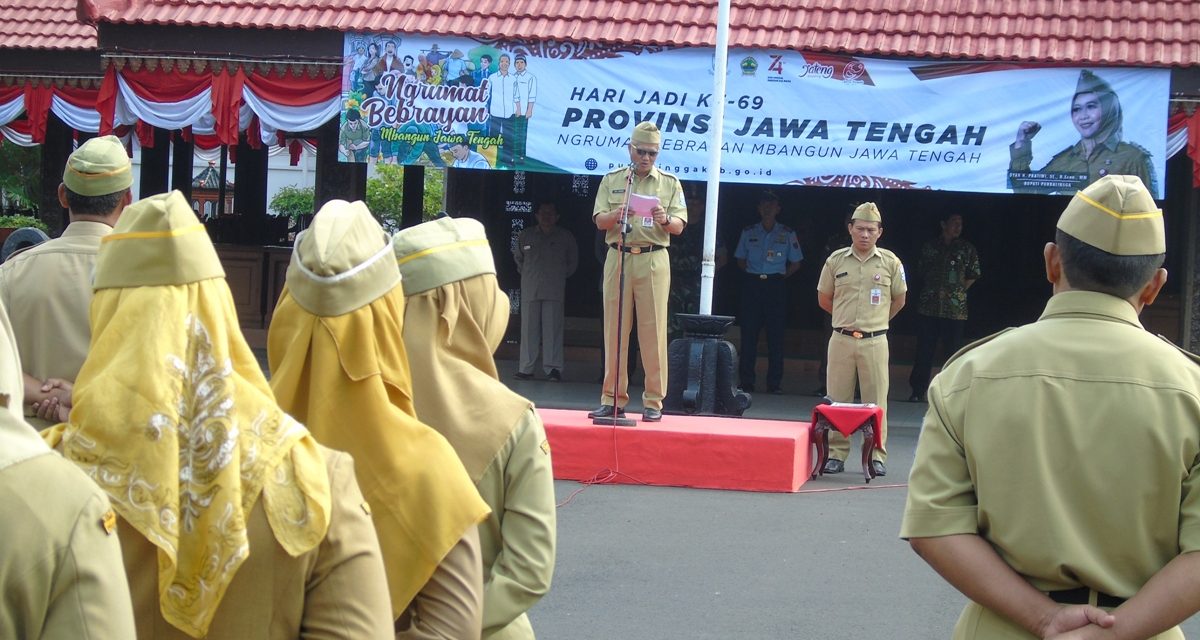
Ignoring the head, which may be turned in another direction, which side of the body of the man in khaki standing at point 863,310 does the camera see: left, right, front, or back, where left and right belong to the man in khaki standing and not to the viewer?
front

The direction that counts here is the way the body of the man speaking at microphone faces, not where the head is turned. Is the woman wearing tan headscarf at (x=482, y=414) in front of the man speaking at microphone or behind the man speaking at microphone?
in front

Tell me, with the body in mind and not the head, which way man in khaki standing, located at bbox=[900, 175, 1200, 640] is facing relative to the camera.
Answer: away from the camera

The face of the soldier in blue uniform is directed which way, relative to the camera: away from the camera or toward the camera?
toward the camera

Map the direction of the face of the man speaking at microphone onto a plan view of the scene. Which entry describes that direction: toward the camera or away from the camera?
toward the camera

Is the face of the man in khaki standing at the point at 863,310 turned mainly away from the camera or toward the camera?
toward the camera

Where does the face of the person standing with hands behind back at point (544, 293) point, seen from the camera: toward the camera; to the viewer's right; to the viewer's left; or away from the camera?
toward the camera

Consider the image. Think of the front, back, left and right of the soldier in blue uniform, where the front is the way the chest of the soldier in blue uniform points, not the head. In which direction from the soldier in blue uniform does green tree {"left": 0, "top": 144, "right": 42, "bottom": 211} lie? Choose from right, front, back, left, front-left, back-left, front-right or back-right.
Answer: back-right

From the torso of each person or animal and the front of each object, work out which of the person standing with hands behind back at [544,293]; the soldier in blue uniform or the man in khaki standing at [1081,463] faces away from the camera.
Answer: the man in khaki standing

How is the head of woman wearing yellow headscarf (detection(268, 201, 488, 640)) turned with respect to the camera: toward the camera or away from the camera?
away from the camera

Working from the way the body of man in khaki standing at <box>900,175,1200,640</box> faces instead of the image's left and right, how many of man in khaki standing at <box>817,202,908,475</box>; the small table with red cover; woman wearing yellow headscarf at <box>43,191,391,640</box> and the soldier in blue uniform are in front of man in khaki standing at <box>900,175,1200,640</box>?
3

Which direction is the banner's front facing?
toward the camera

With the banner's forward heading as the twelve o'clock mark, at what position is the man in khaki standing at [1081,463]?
The man in khaki standing is roughly at 12 o'clock from the banner.

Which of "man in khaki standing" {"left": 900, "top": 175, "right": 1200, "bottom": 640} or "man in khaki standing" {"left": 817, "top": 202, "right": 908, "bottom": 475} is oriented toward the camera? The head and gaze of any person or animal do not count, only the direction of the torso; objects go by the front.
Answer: "man in khaki standing" {"left": 817, "top": 202, "right": 908, "bottom": 475}

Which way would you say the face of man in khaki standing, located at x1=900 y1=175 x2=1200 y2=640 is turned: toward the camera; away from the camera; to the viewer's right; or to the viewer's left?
away from the camera

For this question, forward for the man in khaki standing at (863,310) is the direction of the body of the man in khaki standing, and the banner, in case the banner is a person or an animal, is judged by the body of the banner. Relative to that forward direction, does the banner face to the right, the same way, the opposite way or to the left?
the same way
